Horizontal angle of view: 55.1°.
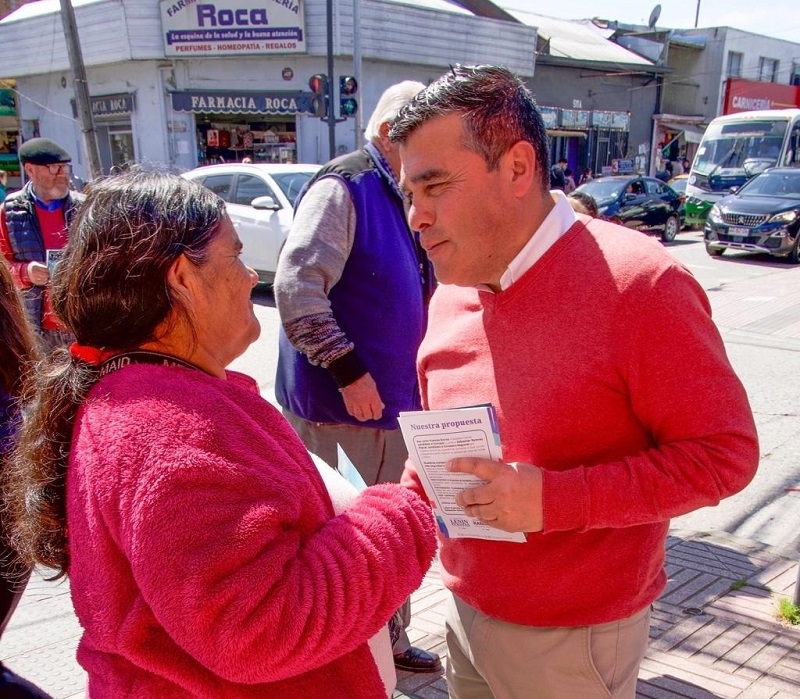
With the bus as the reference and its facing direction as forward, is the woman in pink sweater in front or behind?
in front

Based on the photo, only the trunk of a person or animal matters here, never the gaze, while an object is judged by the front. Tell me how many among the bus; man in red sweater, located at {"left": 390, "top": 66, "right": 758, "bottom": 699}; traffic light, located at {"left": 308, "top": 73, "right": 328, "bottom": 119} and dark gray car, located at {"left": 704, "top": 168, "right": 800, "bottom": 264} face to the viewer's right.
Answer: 0

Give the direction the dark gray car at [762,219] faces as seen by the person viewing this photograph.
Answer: facing the viewer and to the left of the viewer

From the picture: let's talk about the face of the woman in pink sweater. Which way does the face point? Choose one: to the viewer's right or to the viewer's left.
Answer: to the viewer's right

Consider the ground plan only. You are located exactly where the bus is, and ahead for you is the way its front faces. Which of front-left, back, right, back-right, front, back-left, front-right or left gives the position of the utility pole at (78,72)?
front

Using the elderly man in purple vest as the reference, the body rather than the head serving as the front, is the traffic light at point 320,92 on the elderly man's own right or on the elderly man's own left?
on the elderly man's own left

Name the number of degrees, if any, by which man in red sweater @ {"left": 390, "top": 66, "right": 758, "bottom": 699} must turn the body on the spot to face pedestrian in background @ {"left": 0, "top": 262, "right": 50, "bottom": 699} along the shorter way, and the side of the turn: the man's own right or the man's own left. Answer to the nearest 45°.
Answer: approximately 45° to the man's own right

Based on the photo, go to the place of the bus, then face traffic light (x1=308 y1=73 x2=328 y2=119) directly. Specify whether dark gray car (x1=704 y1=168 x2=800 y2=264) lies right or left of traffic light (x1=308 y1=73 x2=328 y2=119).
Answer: left

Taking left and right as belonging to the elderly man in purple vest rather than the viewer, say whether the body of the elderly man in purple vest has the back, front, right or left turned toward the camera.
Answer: right

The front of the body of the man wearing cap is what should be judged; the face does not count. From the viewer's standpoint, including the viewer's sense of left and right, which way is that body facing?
facing the viewer and to the right of the viewer

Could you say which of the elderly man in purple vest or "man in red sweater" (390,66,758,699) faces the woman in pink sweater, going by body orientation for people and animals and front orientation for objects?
the man in red sweater

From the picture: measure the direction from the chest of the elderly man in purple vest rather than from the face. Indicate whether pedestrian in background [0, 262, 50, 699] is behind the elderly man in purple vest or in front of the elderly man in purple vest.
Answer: behind

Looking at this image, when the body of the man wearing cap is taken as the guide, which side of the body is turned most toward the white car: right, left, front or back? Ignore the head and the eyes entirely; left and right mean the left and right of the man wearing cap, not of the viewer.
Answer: left

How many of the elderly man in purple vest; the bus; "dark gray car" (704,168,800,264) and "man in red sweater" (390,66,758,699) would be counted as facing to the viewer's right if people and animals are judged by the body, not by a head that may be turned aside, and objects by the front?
1

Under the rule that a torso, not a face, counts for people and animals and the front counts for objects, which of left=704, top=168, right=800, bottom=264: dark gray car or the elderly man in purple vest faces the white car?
the dark gray car

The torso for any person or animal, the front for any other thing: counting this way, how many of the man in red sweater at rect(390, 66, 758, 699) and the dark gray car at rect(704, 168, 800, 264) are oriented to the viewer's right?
0

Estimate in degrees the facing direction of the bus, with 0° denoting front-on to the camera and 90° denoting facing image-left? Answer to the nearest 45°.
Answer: approximately 45°

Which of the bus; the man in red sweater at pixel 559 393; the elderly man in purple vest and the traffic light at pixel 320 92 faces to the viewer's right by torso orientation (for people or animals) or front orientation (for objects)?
the elderly man in purple vest

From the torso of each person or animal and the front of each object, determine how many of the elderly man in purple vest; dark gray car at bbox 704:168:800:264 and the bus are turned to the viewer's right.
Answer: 1

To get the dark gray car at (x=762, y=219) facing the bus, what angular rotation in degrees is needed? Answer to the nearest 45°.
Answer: approximately 135° to its right
